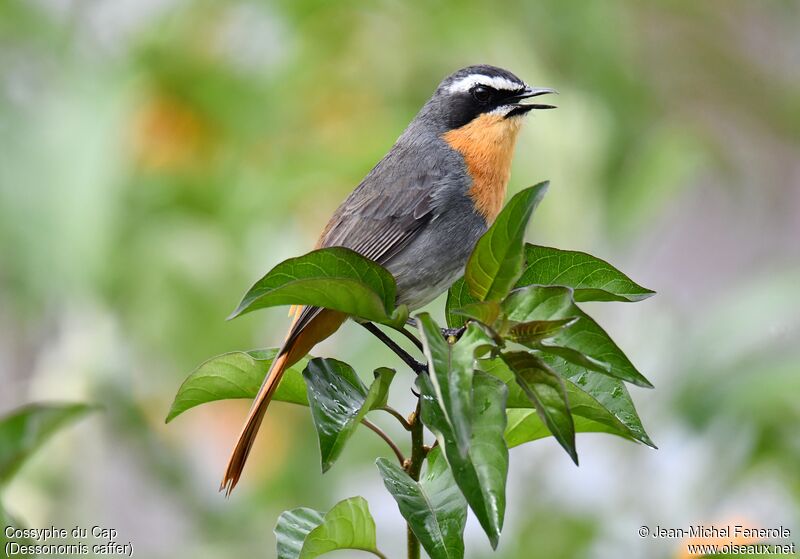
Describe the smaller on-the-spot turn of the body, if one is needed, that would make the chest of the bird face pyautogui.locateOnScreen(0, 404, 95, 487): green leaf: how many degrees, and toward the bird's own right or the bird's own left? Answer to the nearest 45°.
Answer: approximately 135° to the bird's own right

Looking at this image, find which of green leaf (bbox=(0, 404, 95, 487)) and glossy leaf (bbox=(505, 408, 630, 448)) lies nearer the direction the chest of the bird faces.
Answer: the glossy leaf

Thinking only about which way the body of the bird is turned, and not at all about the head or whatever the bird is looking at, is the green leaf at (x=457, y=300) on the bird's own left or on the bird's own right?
on the bird's own right

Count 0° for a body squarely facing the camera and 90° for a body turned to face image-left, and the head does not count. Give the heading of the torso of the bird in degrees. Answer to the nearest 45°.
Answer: approximately 270°
